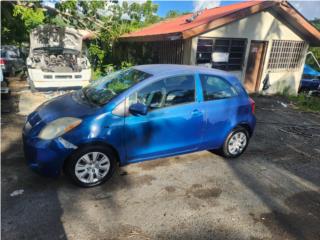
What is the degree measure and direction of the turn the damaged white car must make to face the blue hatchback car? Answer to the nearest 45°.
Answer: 0° — it already faces it

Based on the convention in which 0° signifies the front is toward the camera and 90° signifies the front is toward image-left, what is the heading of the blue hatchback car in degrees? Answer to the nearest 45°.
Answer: approximately 45°

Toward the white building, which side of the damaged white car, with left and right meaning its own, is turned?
left

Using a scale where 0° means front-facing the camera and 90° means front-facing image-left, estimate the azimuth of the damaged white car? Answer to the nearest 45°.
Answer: approximately 0°

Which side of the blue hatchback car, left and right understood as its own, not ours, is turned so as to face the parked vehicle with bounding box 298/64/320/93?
back

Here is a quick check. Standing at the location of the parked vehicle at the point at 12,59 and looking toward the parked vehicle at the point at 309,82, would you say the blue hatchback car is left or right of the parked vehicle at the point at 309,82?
right

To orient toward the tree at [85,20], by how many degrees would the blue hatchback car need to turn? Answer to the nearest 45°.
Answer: approximately 135° to its right
